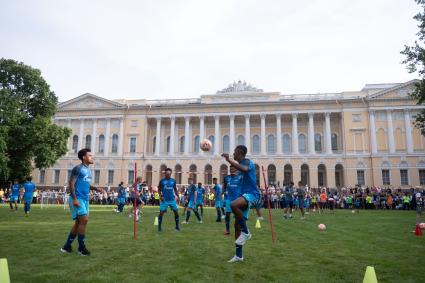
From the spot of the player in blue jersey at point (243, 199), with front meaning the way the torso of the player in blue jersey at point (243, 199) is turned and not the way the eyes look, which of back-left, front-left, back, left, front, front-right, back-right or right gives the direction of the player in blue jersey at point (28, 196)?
front-right

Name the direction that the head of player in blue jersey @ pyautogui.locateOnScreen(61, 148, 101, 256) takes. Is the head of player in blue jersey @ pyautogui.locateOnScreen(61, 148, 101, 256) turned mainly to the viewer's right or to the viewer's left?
to the viewer's right

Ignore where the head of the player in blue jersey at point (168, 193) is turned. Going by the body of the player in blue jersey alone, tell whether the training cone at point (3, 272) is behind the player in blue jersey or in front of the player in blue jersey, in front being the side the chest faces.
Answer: in front

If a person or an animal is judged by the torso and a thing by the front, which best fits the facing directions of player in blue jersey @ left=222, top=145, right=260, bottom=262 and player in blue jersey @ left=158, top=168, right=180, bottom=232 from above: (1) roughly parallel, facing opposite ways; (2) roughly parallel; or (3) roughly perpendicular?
roughly perpendicular

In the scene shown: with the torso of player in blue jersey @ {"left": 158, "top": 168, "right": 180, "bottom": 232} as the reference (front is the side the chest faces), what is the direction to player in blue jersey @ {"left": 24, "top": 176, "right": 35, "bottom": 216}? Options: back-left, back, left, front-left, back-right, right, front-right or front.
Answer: back-right

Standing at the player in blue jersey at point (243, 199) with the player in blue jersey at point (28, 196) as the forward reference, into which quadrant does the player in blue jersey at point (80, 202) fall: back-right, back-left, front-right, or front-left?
front-left

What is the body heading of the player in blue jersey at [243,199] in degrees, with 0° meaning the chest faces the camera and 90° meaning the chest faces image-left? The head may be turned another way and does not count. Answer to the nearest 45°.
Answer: approximately 90°

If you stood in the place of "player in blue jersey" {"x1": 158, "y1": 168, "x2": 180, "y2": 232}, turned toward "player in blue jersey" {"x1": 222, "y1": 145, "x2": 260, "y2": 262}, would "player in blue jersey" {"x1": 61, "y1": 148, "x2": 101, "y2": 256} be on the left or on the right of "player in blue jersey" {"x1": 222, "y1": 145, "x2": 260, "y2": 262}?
right

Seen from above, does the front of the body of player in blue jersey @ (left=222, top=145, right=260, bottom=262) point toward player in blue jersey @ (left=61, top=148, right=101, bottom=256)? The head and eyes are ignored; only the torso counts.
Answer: yes

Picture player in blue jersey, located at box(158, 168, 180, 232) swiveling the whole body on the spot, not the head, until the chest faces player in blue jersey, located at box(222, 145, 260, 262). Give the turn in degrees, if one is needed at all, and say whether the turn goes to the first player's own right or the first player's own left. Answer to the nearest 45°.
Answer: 0° — they already face them

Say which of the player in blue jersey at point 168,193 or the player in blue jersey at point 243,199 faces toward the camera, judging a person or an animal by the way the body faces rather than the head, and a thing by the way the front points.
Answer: the player in blue jersey at point 168,193

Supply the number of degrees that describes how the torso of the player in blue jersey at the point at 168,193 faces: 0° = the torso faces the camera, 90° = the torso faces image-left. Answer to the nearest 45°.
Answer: approximately 0°

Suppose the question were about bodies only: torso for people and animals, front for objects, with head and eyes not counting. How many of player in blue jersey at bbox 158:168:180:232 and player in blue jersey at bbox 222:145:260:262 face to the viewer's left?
1

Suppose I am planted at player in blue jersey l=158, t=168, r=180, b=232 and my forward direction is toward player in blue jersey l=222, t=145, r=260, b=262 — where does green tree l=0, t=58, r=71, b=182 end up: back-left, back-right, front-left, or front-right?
back-right

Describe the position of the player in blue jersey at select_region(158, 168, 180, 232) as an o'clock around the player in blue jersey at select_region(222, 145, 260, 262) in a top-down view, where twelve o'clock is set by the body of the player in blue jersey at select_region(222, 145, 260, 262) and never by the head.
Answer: the player in blue jersey at select_region(158, 168, 180, 232) is roughly at 2 o'clock from the player in blue jersey at select_region(222, 145, 260, 262).

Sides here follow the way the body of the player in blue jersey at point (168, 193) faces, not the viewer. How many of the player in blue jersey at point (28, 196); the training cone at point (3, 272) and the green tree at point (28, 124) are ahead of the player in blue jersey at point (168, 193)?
1
